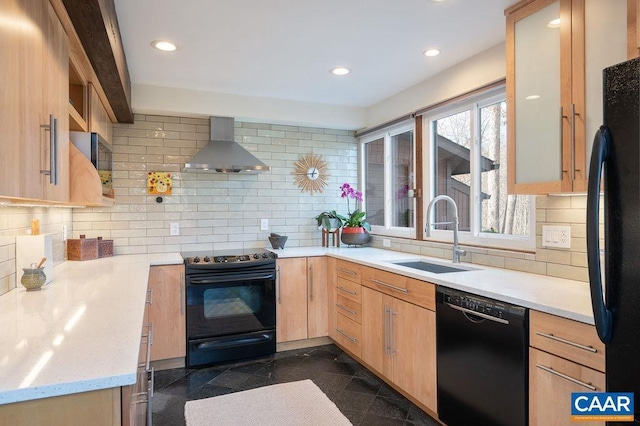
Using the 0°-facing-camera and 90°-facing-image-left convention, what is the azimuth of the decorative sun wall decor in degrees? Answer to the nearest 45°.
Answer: approximately 0°

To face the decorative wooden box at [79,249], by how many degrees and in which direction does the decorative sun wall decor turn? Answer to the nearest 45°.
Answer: approximately 45° to its right

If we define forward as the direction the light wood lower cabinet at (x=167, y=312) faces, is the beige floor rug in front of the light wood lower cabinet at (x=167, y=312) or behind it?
in front

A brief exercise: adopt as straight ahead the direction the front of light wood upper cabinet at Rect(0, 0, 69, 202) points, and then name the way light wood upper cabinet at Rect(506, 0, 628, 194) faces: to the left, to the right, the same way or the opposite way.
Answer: the opposite way

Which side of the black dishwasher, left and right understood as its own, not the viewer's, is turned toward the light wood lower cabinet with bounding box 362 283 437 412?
right

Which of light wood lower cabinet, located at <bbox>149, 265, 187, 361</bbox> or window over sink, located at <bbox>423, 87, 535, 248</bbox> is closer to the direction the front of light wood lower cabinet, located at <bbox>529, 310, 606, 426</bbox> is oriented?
the light wood lower cabinet

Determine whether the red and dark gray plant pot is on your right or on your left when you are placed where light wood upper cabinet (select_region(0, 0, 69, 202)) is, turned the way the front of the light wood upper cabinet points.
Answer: on your left

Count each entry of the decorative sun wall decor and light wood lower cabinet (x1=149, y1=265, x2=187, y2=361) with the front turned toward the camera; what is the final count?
2
